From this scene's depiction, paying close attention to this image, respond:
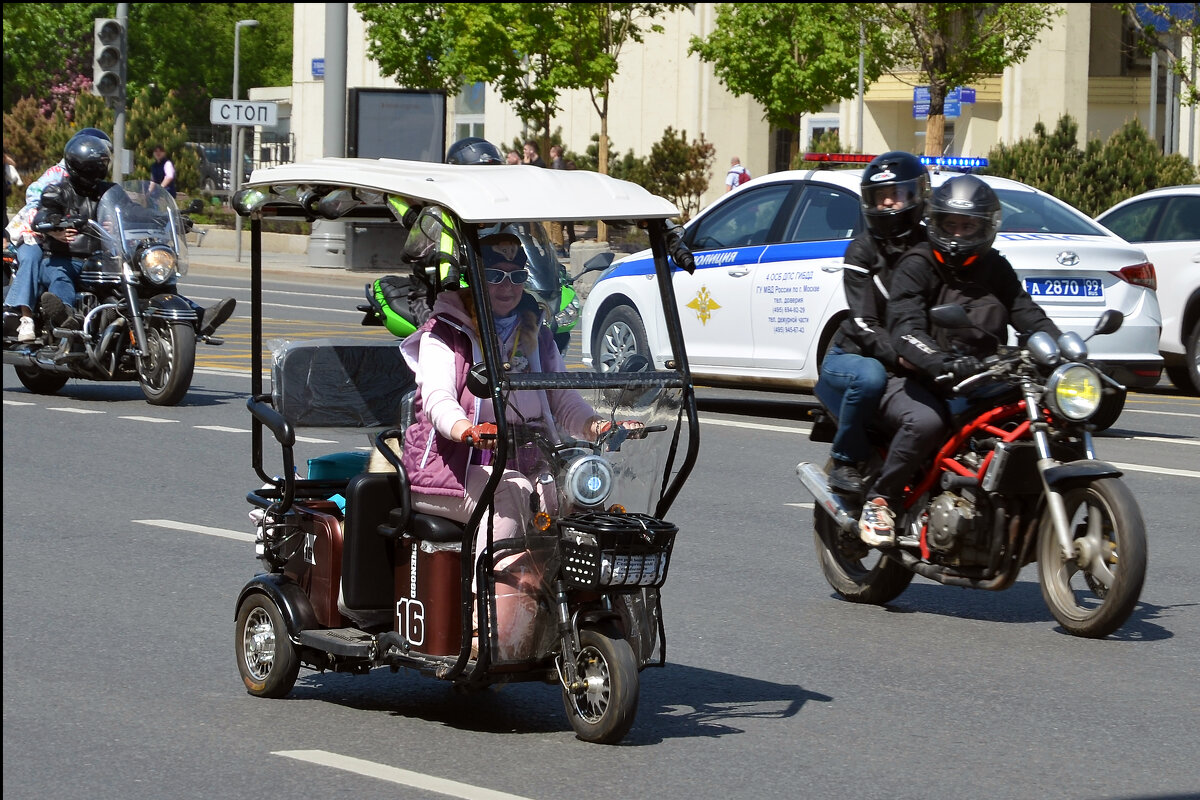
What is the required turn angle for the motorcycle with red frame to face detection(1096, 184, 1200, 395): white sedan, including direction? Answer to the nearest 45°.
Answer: approximately 135° to its left

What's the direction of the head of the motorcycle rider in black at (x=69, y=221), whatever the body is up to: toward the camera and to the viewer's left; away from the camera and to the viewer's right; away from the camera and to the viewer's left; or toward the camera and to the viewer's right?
toward the camera and to the viewer's right

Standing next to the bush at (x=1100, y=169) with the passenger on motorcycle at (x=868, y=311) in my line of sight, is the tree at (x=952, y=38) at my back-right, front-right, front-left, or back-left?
back-right

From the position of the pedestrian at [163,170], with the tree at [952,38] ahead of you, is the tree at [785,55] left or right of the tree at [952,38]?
left

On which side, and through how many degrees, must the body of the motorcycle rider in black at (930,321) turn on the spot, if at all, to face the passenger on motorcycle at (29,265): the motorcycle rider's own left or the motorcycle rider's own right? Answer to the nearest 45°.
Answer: approximately 180°

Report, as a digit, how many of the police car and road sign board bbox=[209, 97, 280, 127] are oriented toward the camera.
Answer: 1

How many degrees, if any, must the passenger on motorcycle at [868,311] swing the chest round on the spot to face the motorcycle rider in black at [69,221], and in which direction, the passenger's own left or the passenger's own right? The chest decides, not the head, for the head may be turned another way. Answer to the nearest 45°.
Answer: approximately 180°

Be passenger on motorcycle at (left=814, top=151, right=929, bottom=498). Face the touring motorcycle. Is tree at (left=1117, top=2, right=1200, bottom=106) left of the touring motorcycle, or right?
right

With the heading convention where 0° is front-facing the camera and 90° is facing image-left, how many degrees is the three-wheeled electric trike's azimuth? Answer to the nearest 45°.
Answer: approximately 315°

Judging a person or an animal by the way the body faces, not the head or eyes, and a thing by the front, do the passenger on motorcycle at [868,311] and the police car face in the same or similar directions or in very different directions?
very different directions

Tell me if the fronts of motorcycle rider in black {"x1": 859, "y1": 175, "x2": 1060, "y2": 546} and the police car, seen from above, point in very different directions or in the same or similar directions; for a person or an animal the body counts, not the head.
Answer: very different directions

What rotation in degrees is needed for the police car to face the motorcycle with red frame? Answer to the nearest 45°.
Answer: approximately 135° to its left

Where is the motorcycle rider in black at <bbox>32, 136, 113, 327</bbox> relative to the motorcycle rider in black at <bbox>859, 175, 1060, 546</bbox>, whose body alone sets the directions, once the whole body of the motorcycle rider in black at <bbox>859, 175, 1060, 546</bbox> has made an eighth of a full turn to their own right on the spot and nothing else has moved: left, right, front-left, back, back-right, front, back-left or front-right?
back-right

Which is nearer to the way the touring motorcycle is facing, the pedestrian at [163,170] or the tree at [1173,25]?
the tree
